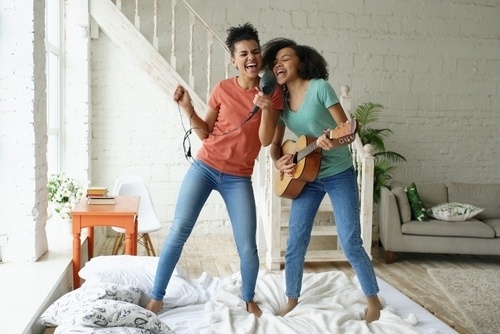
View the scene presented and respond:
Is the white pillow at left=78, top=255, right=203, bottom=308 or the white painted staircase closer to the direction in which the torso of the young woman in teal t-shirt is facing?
the white pillow

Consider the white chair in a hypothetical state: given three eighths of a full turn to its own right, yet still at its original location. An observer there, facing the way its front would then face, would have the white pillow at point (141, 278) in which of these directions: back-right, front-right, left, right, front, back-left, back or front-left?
left

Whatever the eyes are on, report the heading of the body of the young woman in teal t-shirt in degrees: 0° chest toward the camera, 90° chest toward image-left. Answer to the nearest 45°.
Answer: approximately 45°

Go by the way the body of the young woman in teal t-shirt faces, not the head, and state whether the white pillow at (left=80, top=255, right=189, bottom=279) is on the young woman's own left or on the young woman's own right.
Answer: on the young woman's own right

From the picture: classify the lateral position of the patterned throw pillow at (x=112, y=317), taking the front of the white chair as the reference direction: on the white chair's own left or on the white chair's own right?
on the white chair's own right

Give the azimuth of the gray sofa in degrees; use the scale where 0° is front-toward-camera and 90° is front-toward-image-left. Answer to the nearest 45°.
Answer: approximately 0°

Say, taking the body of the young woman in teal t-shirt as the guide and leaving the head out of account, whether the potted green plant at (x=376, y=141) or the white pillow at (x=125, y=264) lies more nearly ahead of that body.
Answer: the white pillow

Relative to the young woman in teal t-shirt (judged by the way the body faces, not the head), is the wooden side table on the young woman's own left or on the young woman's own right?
on the young woman's own right

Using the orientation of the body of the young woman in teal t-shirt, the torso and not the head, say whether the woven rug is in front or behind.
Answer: behind

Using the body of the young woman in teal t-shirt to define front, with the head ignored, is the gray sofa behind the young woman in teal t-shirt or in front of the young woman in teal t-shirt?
behind
